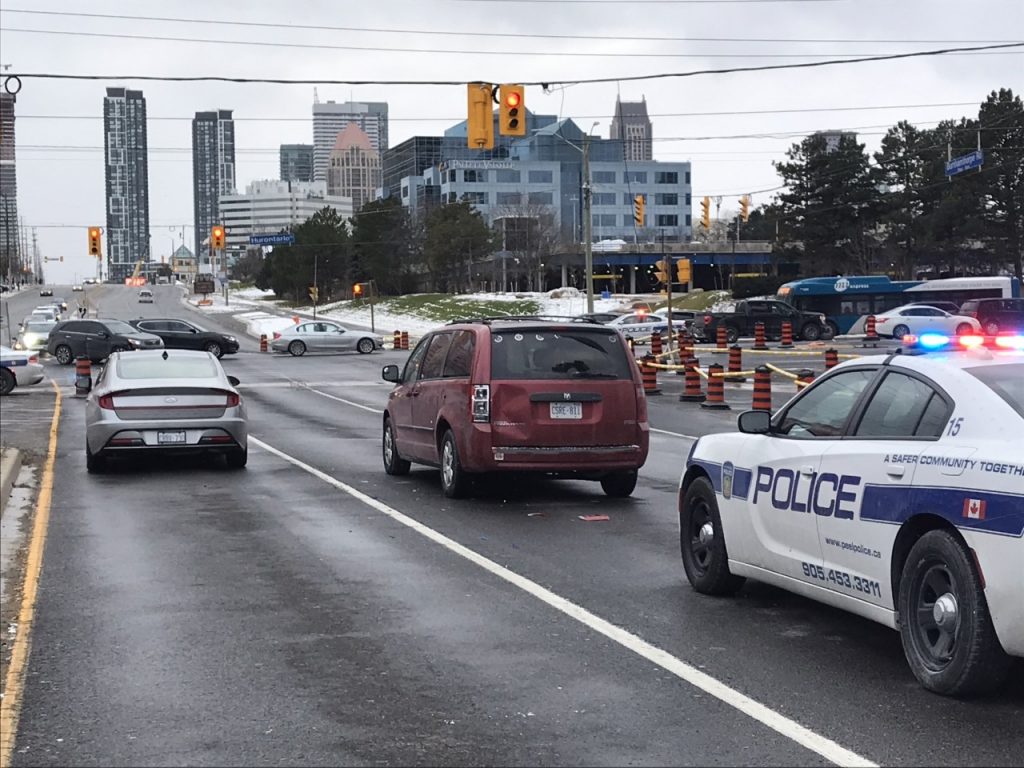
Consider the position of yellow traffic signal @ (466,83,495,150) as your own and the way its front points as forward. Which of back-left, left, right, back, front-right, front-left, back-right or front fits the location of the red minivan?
back

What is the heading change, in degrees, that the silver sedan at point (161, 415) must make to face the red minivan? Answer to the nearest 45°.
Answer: approximately 135° to its right

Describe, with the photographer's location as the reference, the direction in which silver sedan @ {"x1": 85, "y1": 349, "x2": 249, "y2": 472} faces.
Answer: facing away from the viewer

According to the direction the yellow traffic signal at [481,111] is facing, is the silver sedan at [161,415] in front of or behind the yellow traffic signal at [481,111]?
behind

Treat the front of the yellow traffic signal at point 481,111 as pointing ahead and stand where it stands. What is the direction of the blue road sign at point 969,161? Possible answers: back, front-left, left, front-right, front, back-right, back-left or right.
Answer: front-right

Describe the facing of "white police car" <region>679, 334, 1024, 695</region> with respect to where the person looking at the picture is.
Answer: facing away from the viewer and to the left of the viewer

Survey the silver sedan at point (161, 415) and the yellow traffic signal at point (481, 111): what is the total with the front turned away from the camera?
2

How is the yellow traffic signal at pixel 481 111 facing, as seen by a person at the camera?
facing away from the viewer

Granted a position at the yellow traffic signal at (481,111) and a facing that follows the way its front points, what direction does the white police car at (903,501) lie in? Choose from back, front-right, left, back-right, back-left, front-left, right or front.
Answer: back
